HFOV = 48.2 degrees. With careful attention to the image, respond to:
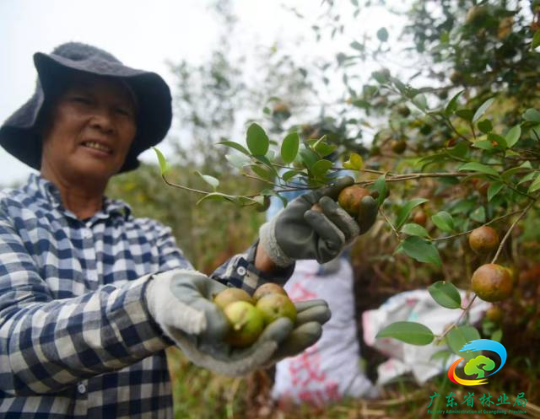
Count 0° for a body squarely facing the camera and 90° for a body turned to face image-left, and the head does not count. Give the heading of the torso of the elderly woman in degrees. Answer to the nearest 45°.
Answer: approximately 315°

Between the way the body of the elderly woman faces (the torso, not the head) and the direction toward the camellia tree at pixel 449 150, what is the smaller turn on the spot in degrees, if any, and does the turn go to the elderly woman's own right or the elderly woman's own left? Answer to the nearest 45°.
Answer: approximately 45° to the elderly woman's own left
